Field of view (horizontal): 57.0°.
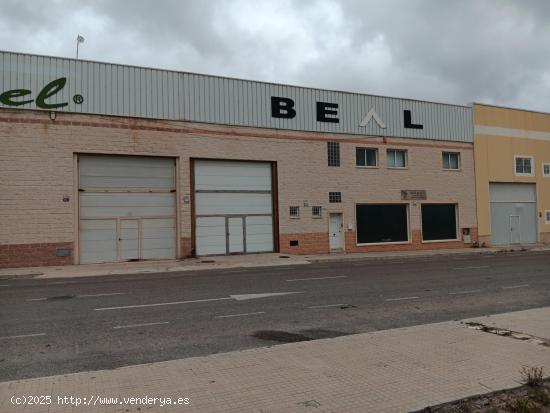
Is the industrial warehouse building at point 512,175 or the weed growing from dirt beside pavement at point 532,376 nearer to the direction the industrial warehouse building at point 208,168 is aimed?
the weed growing from dirt beside pavement

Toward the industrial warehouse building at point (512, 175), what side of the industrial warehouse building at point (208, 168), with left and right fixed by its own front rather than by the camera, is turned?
left
